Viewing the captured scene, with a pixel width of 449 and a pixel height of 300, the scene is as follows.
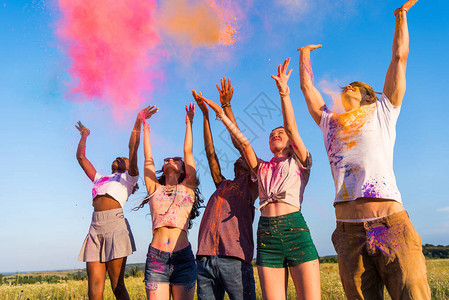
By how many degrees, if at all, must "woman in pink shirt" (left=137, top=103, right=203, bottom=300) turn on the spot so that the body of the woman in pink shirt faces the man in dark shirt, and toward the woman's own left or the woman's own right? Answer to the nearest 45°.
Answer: approximately 45° to the woman's own left

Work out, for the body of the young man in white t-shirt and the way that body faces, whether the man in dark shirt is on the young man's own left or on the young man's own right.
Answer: on the young man's own right

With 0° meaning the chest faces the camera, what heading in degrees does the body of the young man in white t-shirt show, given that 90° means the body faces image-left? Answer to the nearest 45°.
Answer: approximately 45°

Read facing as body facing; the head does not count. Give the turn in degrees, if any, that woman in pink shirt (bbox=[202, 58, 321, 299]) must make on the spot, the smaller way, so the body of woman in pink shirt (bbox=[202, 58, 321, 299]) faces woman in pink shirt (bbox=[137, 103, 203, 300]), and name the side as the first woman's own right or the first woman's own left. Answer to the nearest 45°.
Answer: approximately 90° to the first woman's own right

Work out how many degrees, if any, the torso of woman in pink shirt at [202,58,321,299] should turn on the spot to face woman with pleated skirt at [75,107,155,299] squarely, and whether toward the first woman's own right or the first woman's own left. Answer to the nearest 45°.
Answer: approximately 90° to the first woman's own right

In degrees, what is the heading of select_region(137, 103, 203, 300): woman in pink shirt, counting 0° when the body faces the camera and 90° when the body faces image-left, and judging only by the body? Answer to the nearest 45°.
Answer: approximately 0°
